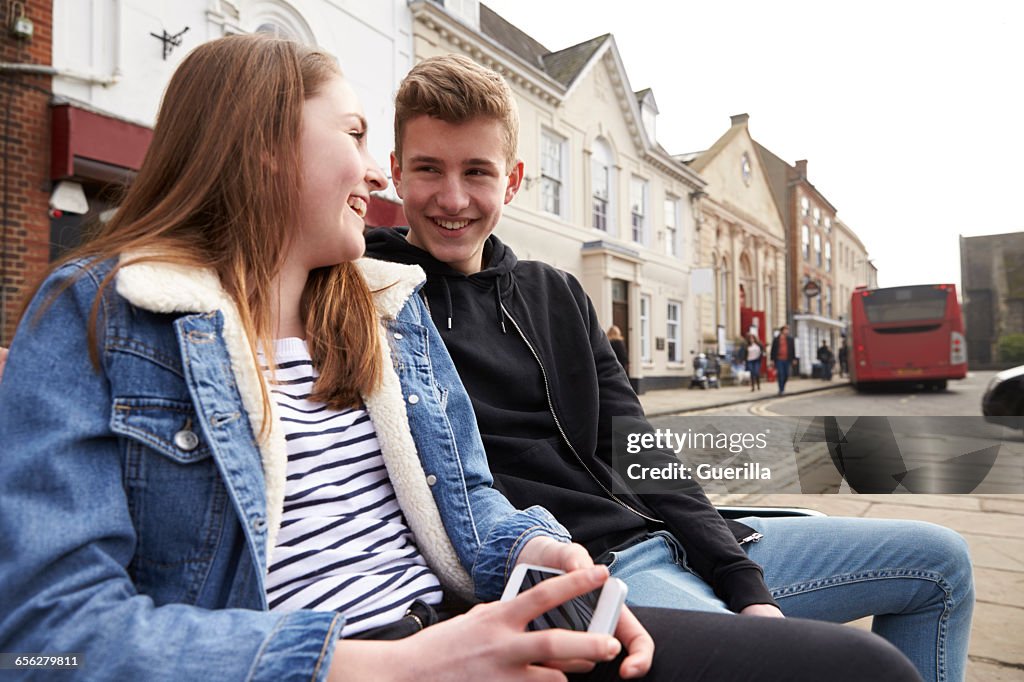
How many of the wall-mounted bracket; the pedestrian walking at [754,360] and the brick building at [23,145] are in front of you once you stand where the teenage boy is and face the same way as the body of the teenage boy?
0

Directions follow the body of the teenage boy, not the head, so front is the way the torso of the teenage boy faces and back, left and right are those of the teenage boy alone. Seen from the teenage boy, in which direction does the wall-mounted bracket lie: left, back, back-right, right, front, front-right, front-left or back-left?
back

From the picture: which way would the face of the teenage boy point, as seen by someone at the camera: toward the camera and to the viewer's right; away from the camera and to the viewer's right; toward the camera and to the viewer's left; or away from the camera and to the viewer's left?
toward the camera and to the viewer's left

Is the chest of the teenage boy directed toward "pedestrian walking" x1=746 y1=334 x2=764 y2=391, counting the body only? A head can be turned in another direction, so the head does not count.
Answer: no

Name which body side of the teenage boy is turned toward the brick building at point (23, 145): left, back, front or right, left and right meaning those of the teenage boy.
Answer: back

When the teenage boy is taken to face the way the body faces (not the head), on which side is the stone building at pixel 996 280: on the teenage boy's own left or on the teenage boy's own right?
on the teenage boy's own left

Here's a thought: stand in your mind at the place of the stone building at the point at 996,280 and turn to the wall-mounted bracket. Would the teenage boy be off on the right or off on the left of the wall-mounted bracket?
left

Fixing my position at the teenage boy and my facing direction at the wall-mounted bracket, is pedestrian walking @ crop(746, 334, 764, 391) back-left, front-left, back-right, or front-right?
front-right

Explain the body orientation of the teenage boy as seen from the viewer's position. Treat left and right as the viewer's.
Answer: facing the viewer and to the right of the viewer
